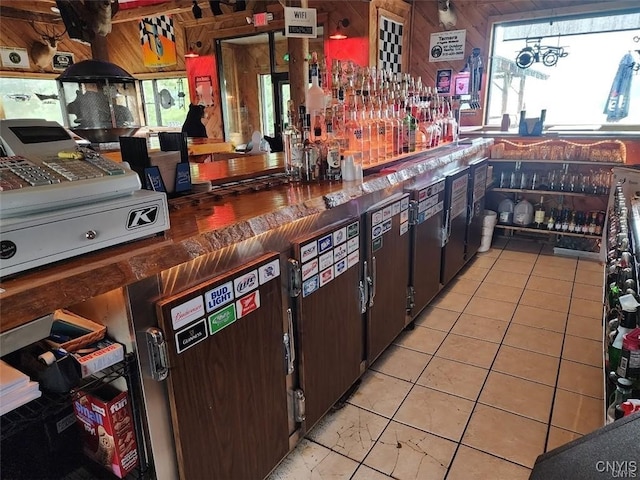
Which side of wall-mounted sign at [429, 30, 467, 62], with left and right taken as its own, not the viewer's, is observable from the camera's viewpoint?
front

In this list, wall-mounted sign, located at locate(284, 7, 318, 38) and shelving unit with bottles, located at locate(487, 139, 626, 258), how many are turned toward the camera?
2

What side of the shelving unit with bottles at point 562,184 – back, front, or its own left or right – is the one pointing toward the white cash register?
front

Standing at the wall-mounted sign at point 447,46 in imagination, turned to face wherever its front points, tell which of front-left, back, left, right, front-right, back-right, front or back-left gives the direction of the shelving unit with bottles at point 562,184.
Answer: front-left

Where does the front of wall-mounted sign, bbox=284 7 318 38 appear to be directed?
toward the camera

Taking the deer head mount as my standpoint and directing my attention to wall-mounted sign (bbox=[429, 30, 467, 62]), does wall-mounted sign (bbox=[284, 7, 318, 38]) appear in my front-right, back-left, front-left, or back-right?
front-right

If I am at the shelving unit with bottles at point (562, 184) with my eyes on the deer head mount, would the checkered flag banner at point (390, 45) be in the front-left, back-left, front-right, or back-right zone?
front-right

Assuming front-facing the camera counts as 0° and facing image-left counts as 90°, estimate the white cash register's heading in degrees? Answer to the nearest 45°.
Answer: approximately 315°

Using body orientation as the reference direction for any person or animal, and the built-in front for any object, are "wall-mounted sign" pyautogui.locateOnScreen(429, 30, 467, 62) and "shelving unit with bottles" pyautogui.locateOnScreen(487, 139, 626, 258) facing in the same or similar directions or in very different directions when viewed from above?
same or similar directions

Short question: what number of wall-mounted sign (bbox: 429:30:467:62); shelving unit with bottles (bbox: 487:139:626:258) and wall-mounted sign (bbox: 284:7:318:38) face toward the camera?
3

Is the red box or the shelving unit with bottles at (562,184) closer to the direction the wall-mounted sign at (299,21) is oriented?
the red box

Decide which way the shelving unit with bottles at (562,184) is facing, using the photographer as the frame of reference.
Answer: facing the viewer

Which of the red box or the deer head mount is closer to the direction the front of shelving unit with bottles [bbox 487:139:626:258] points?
the red box

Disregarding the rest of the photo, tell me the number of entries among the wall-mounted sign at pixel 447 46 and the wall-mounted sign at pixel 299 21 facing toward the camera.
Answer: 2
